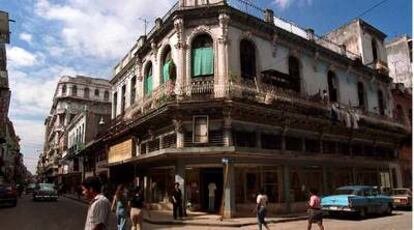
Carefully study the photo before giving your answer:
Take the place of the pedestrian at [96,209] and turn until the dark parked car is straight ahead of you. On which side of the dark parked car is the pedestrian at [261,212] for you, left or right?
right

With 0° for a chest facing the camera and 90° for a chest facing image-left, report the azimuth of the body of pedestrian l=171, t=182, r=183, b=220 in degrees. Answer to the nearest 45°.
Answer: approximately 0°

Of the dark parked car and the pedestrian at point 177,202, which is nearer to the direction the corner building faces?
the pedestrian

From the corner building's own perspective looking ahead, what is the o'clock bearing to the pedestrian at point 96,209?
The pedestrian is roughly at 12 o'clock from the corner building.

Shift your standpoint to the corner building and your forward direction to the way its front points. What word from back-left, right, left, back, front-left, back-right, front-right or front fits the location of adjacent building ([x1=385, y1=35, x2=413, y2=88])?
back-left
